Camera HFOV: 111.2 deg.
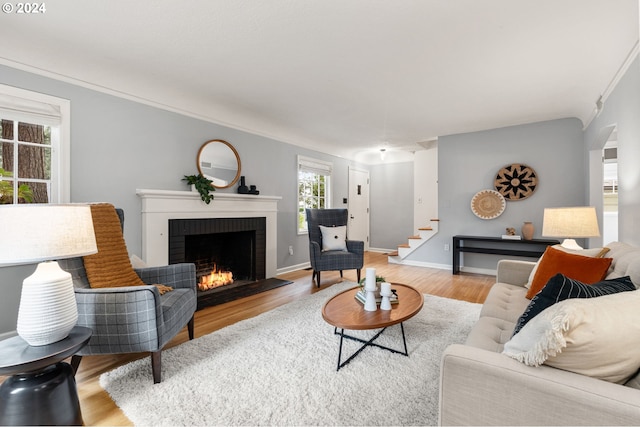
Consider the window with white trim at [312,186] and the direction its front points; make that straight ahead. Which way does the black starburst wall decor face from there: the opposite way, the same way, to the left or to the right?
to the right

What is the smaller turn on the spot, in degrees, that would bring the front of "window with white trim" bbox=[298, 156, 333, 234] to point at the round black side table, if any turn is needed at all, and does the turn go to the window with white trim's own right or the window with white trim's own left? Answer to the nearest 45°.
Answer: approximately 45° to the window with white trim's own right

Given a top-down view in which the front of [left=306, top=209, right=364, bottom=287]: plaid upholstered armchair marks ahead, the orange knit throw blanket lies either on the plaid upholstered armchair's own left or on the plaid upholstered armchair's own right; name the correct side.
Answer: on the plaid upholstered armchair's own right

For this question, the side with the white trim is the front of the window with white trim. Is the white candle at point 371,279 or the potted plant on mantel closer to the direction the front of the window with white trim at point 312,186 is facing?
the white candle

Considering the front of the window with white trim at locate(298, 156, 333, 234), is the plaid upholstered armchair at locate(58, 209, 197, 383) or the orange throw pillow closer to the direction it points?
the orange throw pillow

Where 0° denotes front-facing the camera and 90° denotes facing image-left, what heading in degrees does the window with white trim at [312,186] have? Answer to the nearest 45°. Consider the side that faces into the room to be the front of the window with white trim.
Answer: approximately 315°

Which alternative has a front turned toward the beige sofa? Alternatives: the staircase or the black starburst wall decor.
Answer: the black starburst wall decor
